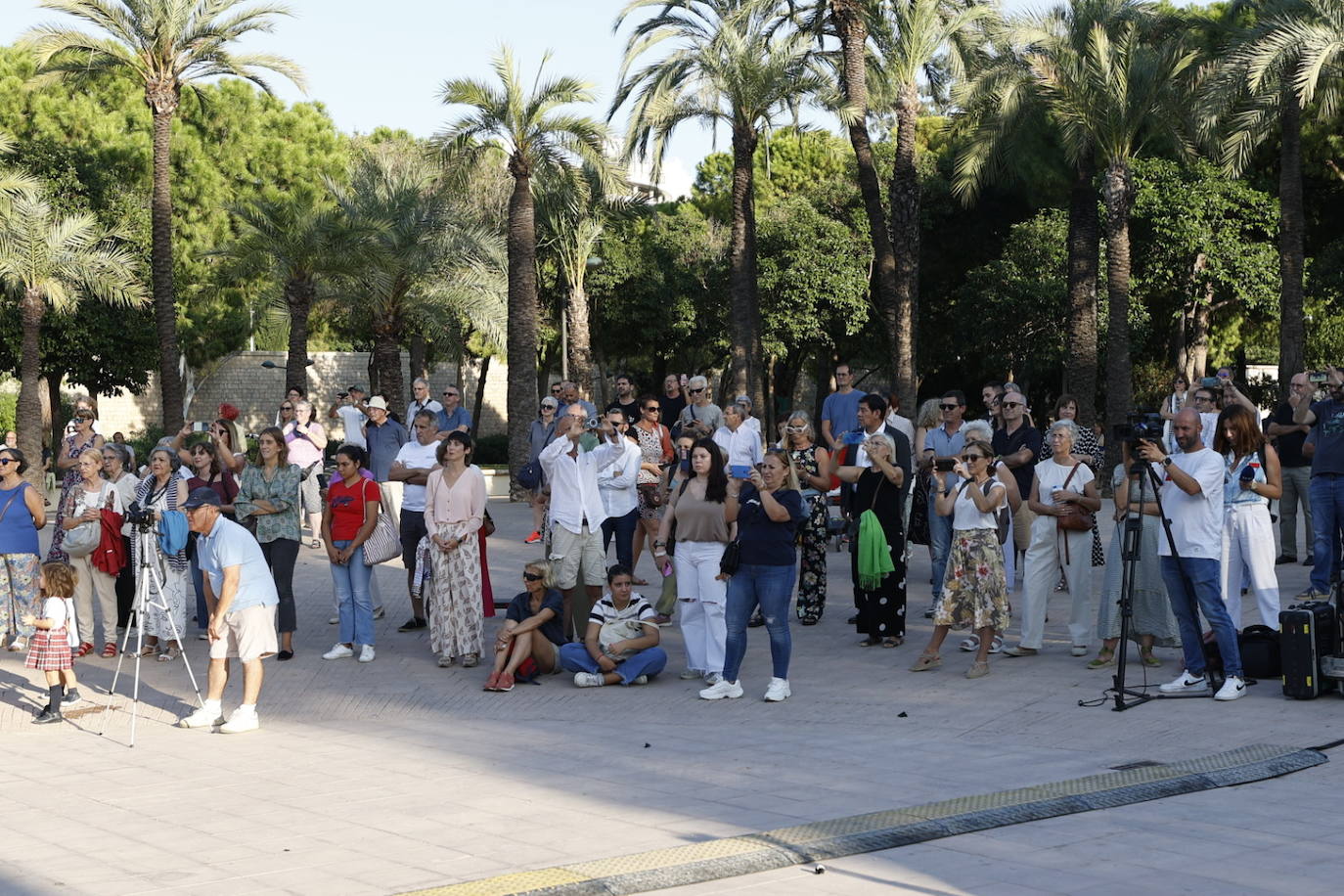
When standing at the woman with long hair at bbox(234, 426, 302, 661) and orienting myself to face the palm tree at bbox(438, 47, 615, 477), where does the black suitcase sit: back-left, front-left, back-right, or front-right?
back-right

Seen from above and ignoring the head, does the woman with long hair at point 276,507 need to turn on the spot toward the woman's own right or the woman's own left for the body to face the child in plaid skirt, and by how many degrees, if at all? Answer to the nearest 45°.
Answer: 0° — they already face them

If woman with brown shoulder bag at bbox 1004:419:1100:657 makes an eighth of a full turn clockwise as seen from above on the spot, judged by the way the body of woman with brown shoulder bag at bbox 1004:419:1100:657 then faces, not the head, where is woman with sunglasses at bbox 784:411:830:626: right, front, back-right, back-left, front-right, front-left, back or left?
front-right

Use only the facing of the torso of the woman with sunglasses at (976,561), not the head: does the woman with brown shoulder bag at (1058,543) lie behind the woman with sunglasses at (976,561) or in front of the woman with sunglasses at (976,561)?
behind

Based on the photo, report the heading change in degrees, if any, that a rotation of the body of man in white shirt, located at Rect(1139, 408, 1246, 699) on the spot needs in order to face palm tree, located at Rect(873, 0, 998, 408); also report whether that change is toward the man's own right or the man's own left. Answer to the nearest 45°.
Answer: approximately 135° to the man's own right

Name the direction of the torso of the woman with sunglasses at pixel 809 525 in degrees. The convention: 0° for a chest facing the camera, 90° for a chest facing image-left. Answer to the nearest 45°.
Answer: approximately 45°

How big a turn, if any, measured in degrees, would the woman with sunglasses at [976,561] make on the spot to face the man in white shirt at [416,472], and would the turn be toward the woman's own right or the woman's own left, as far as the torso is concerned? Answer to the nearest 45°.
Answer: approximately 45° to the woman's own right

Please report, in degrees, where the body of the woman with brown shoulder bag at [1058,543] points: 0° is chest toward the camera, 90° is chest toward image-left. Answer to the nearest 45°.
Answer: approximately 45°

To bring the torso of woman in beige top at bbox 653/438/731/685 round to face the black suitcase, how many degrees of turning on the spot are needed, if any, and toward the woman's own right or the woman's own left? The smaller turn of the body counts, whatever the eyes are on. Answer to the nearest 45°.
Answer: approximately 135° to the woman's own left

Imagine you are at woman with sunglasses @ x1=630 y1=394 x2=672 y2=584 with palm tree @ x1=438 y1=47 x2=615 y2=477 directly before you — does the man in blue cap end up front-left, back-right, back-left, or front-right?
back-left

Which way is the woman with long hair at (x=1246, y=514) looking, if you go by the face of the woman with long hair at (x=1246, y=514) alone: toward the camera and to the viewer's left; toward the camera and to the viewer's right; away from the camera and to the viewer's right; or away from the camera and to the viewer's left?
toward the camera and to the viewer's left
